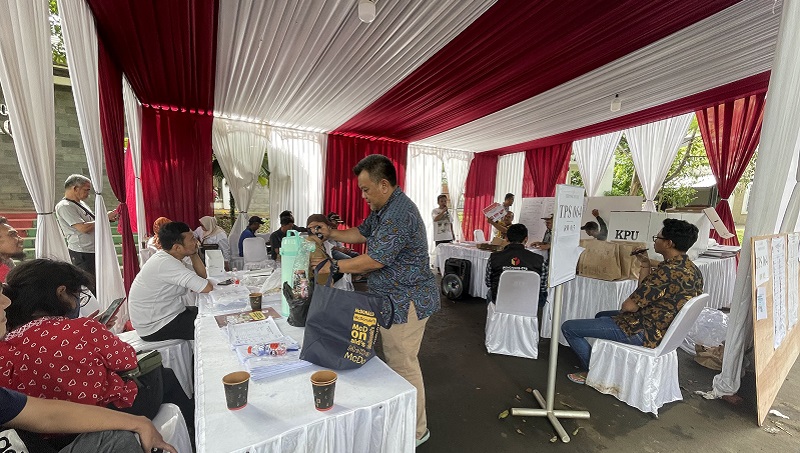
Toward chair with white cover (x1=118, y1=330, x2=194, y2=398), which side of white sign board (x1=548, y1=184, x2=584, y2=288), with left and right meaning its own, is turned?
right

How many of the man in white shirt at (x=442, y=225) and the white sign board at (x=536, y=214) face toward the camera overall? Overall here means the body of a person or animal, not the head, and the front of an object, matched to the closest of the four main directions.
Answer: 2

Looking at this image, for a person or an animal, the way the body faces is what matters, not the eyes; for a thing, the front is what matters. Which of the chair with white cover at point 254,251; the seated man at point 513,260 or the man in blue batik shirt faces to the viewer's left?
the man in blue batik shirt

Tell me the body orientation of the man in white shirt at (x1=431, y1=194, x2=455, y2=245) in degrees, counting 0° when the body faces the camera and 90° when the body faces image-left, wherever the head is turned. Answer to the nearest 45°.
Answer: approximately 0°

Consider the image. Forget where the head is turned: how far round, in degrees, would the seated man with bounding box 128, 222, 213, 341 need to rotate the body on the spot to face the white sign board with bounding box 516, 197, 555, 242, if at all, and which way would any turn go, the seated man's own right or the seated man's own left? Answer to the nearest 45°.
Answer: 0° — they already face it

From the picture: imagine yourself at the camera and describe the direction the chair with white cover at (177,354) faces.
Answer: facing to the right of the viewer

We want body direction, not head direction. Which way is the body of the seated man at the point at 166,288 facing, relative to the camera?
to the viewer's right

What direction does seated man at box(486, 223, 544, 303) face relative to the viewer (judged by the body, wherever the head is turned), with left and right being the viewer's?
facing away from the viewer

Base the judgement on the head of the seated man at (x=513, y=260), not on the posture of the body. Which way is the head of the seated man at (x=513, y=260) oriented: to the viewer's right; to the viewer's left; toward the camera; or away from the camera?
away from the camera

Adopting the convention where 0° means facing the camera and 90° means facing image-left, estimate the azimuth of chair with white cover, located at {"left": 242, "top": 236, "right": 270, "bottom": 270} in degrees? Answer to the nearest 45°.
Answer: approximately 180°

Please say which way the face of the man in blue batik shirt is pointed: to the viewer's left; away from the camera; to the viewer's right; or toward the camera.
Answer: to the viewer's left
